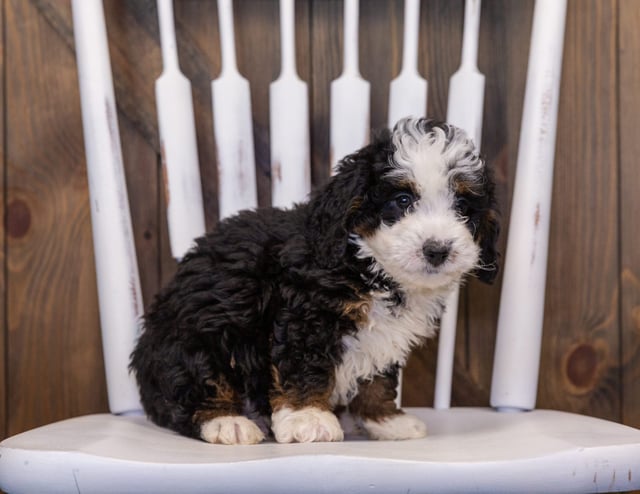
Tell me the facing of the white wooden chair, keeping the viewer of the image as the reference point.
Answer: facing the viewer

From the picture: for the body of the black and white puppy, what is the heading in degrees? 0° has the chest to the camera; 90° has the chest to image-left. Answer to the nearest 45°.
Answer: approximately 315°
